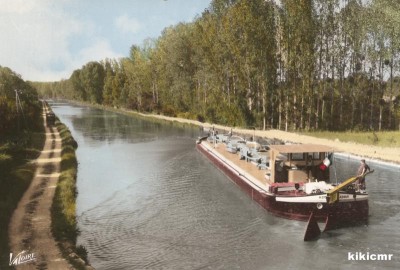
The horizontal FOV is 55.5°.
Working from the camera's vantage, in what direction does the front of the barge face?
facing away from the viewer and to the left of the viewer
